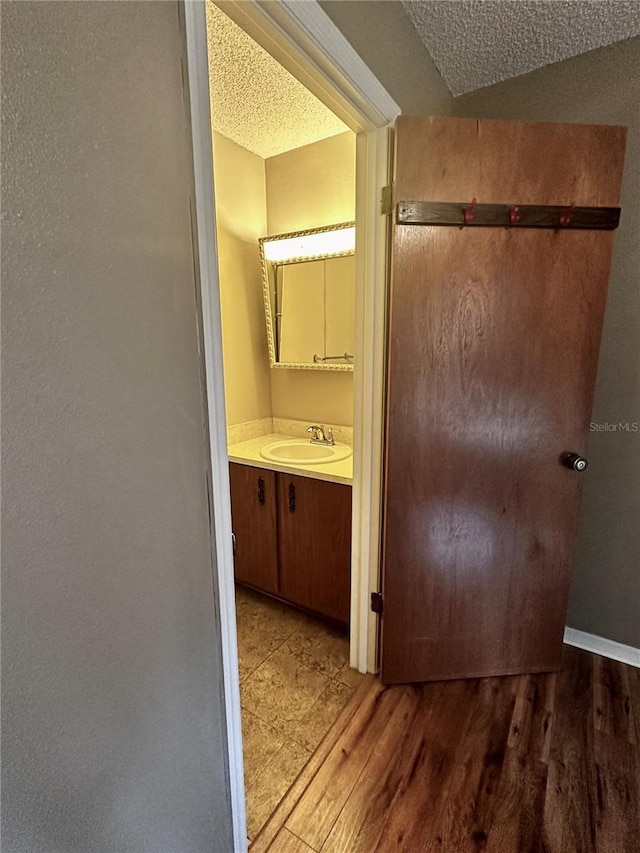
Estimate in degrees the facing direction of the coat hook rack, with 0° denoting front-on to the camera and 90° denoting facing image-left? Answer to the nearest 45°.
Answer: approximately 0°

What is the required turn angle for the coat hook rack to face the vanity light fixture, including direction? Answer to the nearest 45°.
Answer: approximately 135° to its right

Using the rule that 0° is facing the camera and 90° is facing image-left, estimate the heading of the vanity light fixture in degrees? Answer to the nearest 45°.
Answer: approximately 45°

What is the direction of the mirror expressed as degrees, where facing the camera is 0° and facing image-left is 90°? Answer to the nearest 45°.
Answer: approximately 45°

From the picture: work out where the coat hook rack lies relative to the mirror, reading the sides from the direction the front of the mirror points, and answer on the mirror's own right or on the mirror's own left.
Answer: on the mirror's own left

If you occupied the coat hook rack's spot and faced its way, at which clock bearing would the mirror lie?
The mirror is roughly at 4 o'clock from the coat hook rack.

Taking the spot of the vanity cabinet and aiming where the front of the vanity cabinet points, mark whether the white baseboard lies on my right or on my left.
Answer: on my left
